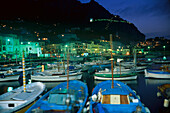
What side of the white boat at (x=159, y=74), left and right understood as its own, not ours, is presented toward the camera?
left

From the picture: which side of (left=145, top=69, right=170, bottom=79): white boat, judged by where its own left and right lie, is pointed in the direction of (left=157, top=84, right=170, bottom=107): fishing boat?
left
